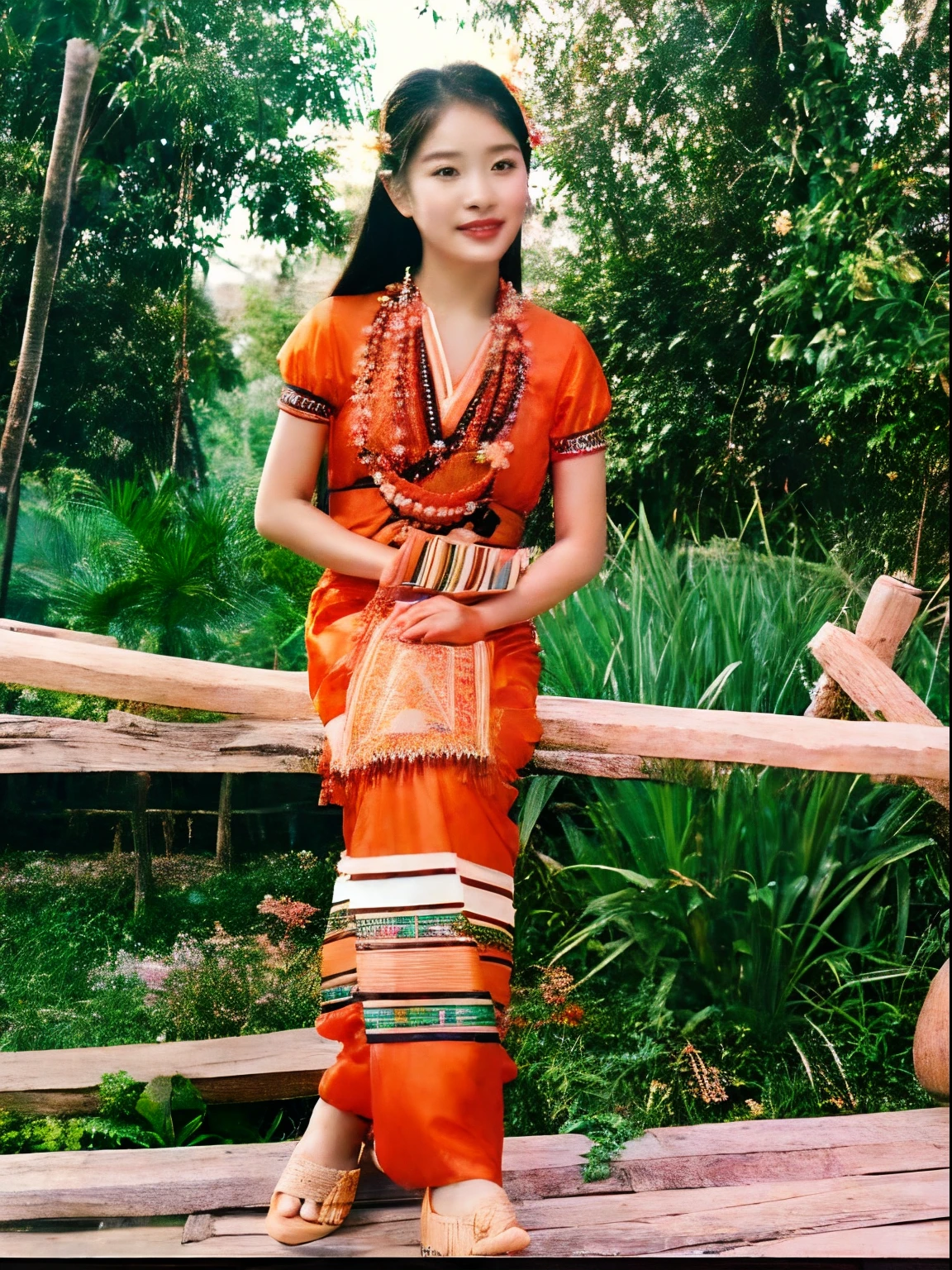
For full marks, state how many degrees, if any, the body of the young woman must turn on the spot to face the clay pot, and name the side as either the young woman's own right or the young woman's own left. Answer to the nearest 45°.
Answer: approximately 90° to the young woman's own left

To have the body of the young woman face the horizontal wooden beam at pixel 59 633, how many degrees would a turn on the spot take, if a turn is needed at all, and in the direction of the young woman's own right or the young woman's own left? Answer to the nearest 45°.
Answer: approximately 135° to the young woman's own right

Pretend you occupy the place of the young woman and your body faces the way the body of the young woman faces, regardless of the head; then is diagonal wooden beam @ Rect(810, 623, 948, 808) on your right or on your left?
on your left

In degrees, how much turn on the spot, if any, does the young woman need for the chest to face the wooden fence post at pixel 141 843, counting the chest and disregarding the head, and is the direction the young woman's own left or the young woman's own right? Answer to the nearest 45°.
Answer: approximately 135° to the young woman's own right

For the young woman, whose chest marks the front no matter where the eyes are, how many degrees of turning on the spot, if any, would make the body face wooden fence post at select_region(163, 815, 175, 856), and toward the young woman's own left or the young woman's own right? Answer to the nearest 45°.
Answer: approximately 135° to the young woman's own right

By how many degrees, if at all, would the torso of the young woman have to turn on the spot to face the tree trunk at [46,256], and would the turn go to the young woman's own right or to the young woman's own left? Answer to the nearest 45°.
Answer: approximately 135° to the young woman's own right

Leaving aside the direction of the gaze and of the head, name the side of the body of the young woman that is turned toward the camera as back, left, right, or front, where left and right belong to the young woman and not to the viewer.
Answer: front
